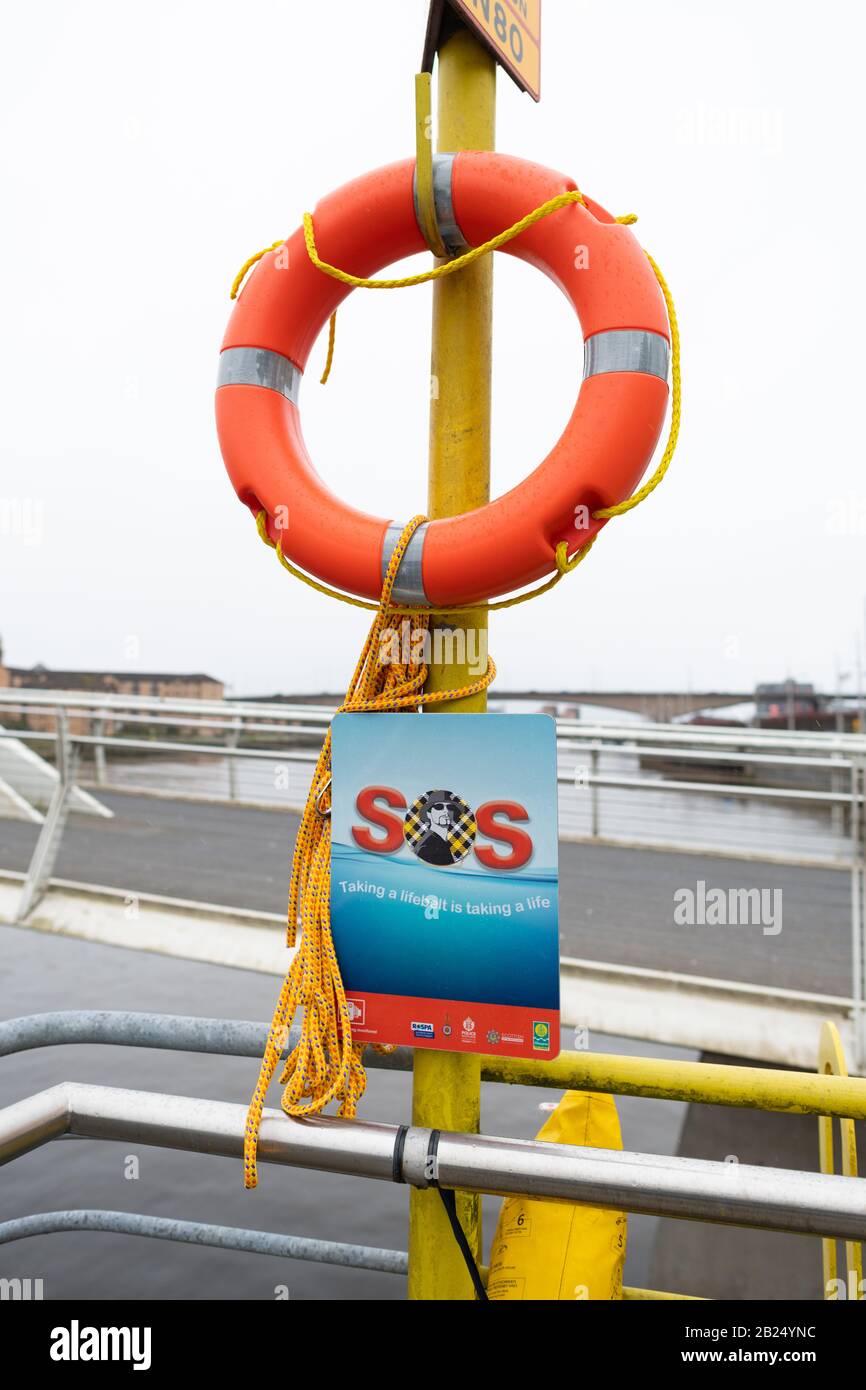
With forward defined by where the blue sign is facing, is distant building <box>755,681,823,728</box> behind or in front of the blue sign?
behind

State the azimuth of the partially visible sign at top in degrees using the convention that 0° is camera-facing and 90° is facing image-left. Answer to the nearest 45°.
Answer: approximately 315°

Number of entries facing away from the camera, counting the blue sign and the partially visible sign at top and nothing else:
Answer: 0

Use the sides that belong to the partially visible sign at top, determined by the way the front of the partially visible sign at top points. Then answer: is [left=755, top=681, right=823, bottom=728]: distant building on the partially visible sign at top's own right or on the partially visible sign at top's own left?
on the partially visible sign at top's own left
